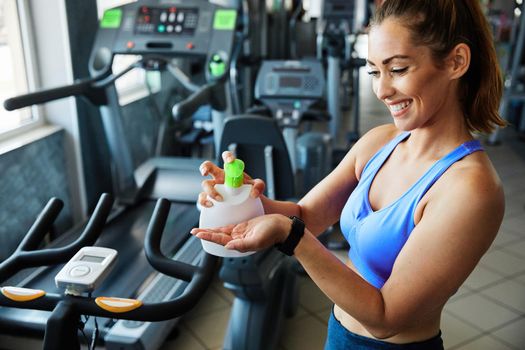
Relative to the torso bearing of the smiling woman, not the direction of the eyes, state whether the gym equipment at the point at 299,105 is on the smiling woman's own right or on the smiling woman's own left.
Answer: on the smiling woman's own right

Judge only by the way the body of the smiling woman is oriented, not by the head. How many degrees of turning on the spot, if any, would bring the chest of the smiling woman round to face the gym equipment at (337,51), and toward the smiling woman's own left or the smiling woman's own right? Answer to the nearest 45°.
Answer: approximately 135° to the smiling woman's own right

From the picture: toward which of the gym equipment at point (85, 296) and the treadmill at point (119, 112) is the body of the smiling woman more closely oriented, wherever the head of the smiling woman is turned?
the gym equipment

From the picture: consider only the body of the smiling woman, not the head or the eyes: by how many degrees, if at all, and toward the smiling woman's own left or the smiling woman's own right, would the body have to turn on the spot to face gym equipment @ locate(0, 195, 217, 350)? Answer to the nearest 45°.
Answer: approximately 45° to the smiling woman's own right

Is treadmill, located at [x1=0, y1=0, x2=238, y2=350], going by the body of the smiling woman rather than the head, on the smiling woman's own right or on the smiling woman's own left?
on the smiling woman's own right

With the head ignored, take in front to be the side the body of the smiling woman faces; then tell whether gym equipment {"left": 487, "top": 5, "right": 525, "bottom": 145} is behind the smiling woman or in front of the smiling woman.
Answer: behind

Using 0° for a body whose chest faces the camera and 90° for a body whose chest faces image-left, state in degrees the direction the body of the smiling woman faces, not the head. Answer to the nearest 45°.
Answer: approximately 45°
